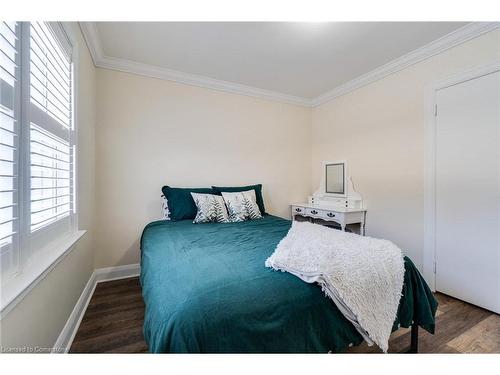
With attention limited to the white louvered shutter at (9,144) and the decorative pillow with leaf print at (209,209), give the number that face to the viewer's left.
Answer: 0

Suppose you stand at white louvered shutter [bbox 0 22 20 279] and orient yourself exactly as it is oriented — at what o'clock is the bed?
The bed is roughly at 12 o'clock from the white louvered shutter.

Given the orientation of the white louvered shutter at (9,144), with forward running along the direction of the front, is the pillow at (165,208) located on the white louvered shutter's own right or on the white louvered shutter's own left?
on the white louvered shutter's own left

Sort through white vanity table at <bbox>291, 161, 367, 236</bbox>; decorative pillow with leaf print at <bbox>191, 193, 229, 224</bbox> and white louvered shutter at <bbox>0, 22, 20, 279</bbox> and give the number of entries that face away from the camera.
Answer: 0

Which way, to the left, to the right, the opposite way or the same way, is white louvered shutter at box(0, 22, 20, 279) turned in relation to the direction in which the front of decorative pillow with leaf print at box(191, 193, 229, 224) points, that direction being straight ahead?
to the left

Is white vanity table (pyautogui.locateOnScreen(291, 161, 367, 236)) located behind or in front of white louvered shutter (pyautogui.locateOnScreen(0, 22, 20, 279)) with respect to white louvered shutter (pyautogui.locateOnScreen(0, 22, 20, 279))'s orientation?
in front

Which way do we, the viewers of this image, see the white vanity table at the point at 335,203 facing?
facing the viewer and to the left of the viewer

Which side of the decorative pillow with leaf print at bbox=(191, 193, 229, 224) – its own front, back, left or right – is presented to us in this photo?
front

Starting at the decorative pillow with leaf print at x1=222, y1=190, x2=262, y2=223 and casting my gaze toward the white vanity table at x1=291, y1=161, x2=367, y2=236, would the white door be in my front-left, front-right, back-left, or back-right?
front-right

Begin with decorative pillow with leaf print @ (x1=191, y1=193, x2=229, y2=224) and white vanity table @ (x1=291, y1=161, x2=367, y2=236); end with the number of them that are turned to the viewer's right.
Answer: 0
